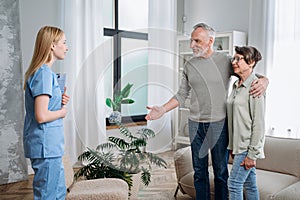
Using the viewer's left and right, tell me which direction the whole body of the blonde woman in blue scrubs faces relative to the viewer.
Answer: facing to the right of the viewer

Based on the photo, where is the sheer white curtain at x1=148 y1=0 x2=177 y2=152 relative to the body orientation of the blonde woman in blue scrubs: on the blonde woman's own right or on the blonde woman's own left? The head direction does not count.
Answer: on the blonde woman's own left

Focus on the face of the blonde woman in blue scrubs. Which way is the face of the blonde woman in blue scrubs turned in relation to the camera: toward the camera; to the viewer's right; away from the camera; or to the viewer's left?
to the viewer's right

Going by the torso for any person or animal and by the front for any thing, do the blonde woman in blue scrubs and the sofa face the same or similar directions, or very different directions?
very different directions

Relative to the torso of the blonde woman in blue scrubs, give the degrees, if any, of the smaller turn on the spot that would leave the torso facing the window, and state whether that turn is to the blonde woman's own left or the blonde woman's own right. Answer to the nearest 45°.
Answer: approximately 90° to the blonde woman's own left

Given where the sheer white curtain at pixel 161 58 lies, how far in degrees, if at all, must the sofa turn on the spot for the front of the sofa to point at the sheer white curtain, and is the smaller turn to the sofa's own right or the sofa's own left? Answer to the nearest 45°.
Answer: approximately 90° to the sofa's own right

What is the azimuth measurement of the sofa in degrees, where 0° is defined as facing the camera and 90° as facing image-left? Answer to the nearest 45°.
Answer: approximately 45°

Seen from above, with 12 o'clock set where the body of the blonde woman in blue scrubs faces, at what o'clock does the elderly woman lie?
The elderly woman is roughly at 12 o'clock from the blonde woman in blue scrubs.

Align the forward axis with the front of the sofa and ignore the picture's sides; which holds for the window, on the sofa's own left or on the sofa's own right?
on the sofa's own right

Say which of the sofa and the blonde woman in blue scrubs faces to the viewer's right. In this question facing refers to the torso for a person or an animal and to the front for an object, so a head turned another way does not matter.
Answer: the blonde woman in blue scrubs
